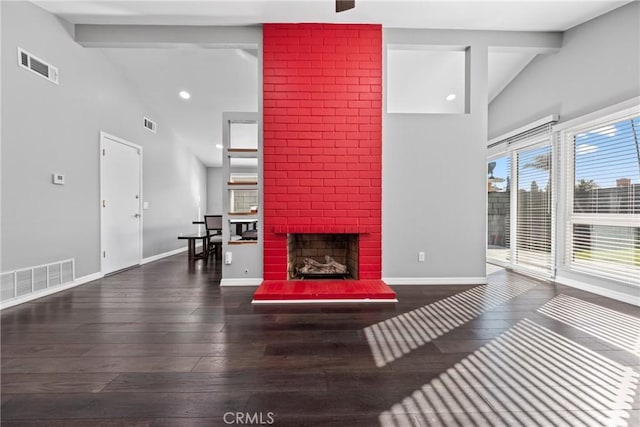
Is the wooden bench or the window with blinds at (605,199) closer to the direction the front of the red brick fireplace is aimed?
the window with blinds

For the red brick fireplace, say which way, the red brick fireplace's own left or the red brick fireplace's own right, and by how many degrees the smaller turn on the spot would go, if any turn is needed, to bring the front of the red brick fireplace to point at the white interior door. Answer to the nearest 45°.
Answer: approximately 90° to the red brick fireplace's own right

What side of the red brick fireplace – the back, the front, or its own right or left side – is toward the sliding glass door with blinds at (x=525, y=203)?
left

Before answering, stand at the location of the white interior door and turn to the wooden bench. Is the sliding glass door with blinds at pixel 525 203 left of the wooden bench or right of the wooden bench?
right

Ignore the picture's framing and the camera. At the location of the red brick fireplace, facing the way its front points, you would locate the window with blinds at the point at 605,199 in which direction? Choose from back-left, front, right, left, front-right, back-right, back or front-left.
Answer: left

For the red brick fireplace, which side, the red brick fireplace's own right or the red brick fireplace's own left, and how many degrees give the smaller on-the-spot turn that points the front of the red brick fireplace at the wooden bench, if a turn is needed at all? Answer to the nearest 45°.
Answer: approximately 135° to the red brick fireplace's own right

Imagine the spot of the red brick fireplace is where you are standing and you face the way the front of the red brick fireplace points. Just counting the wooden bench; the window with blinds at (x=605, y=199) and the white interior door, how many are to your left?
1

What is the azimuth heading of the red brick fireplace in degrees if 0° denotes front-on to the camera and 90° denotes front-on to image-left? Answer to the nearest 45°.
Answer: approximately 0°
